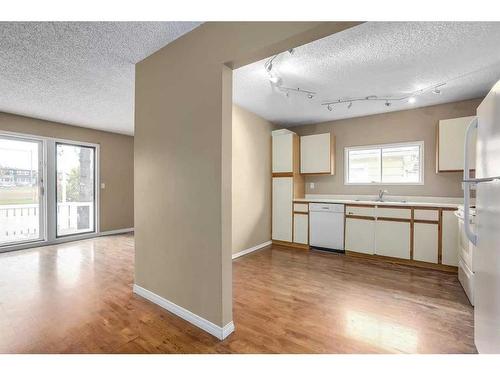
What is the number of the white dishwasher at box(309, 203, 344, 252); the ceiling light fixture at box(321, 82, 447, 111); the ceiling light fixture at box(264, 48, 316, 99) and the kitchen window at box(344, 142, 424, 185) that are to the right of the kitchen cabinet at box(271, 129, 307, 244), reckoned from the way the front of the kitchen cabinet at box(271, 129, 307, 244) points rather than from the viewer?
0

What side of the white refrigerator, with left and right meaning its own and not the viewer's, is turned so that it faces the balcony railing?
front

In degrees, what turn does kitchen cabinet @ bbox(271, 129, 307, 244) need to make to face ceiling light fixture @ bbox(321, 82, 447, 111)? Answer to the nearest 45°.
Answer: approximately 90° to its left

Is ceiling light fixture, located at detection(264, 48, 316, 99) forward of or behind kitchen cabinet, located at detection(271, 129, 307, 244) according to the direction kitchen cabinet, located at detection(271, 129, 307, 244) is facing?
forward

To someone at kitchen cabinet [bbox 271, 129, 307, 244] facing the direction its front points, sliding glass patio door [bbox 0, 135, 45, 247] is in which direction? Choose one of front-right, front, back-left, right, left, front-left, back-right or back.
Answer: front-right

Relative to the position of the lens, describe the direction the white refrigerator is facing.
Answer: facing to the left of the viewer

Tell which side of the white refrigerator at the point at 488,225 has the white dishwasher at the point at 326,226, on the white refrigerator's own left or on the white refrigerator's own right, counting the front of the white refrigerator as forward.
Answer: on the white refrigerator's own right

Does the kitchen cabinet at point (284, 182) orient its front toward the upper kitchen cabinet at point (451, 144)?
no

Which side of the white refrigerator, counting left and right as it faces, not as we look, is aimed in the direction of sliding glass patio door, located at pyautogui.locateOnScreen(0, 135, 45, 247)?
front

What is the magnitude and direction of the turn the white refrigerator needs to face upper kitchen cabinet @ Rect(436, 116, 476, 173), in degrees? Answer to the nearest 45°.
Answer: approximately 90° to its right

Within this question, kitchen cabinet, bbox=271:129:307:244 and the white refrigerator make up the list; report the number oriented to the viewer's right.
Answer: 0

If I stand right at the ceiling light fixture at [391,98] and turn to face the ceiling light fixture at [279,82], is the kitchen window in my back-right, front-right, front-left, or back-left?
back-right

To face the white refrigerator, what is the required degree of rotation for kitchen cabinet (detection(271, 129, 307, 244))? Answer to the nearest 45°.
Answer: approximately 45° to its left

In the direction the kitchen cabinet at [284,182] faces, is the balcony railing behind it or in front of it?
in front

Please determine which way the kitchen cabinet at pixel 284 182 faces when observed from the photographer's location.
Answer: facing the viewer and to the left of the viewer

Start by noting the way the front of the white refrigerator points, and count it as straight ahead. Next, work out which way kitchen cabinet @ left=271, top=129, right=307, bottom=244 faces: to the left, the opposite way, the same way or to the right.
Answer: to the left

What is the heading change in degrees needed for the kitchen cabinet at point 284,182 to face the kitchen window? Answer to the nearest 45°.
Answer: approximately 135° to its left

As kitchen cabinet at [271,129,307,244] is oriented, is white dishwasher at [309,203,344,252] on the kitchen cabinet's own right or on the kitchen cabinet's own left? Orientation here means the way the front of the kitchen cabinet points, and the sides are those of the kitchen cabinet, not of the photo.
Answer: on the kitchen cabinet's own left
